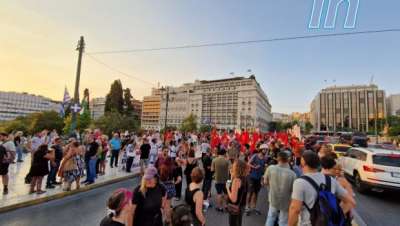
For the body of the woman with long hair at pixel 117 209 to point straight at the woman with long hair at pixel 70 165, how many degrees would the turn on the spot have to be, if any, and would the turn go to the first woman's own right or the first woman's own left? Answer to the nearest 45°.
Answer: approximately 45° to the first woman's own left

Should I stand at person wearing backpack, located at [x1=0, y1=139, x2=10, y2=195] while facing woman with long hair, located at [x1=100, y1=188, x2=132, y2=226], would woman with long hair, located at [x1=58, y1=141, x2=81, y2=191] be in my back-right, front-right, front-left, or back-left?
front-left

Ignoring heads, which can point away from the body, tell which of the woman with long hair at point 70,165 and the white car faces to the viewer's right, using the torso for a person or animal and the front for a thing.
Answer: the woman with long hair

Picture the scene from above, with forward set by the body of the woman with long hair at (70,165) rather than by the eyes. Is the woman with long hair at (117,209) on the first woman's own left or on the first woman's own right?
on the first woman's own right

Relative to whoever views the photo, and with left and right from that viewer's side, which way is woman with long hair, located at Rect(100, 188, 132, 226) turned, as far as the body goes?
facing away from the viewer and to the right of the viewer

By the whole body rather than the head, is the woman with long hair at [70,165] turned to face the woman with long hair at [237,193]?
no
